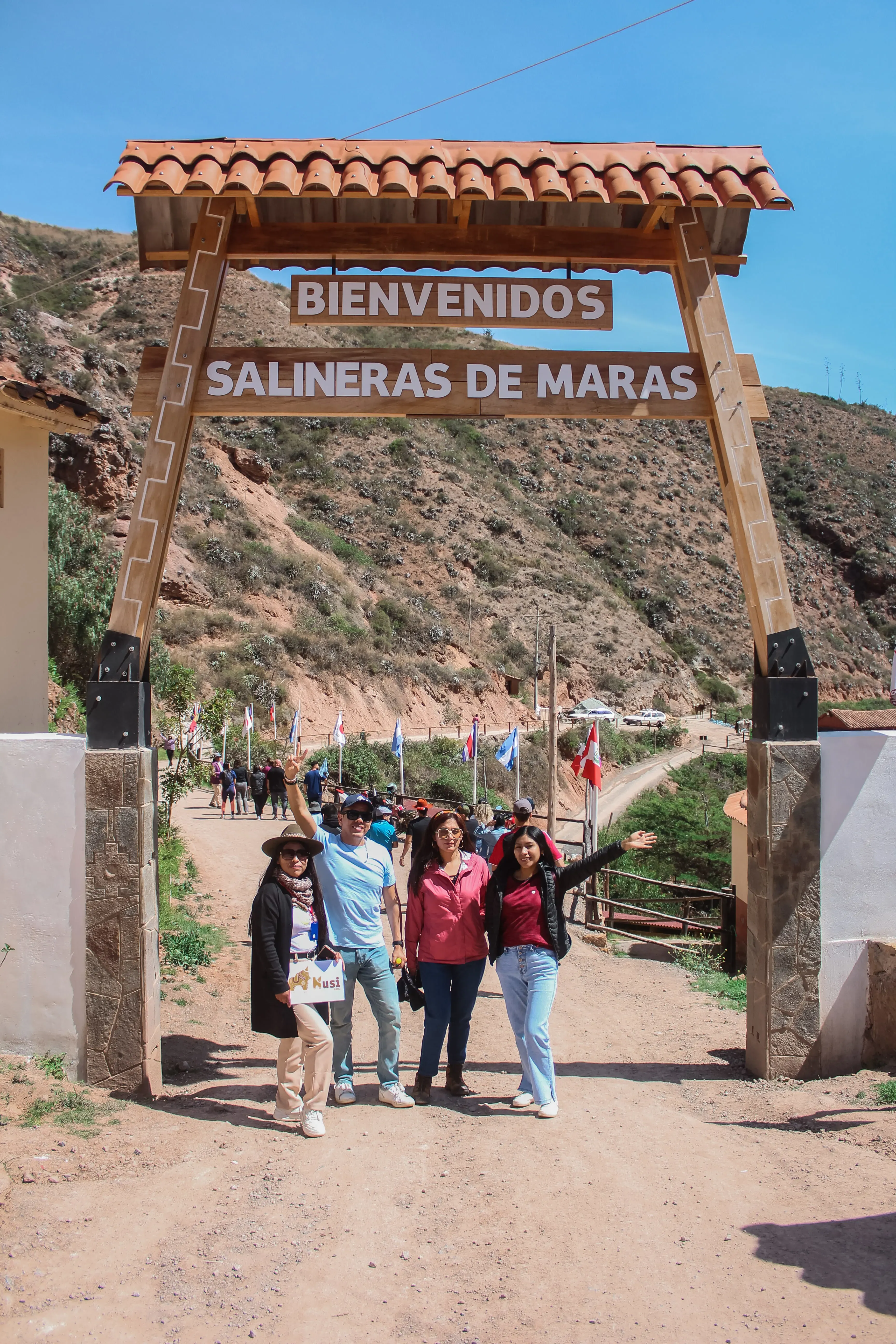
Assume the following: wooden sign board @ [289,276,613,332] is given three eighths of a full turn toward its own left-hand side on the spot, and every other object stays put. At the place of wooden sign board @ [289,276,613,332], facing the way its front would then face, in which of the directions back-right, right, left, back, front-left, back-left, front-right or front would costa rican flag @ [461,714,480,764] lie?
front-left

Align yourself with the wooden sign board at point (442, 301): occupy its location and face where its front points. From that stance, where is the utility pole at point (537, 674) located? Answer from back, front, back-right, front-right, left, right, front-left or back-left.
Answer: back

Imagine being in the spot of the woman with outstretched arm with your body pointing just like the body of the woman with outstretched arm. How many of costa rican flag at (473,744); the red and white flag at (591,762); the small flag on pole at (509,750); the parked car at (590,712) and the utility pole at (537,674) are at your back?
5

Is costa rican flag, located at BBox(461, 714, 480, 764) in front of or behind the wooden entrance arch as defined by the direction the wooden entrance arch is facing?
behind

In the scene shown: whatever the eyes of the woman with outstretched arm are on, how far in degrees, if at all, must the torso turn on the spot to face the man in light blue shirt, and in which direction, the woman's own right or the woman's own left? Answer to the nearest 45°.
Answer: approximately 90° to the woman's own right

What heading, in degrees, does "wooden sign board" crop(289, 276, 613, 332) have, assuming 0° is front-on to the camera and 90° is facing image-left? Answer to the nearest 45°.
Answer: approximately 0°

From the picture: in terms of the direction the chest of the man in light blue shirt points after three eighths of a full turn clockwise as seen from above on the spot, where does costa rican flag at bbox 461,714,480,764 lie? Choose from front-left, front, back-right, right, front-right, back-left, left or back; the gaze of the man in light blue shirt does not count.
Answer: front-right

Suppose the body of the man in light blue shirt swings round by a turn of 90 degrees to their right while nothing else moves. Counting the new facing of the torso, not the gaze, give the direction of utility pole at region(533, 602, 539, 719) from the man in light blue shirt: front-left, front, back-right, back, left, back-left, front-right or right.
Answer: right
